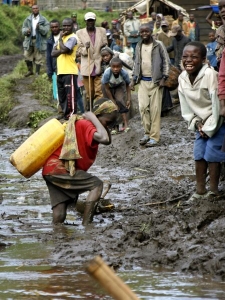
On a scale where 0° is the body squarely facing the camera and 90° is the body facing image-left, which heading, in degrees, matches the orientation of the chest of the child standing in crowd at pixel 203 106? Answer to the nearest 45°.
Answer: approximately 45°

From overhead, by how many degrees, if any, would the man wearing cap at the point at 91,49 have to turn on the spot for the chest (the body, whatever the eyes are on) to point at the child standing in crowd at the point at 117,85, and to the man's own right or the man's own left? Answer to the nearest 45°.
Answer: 0° — they already face them

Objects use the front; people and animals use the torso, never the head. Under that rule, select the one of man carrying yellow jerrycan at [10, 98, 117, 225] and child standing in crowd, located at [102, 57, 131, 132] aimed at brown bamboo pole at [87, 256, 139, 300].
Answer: the child standing in crowd

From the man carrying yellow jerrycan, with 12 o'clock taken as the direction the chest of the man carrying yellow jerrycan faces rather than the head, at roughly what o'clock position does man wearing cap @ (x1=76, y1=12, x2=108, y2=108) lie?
The man wearing cap is roughly at 9 o'clock from the man carrying yellow jerrycan.

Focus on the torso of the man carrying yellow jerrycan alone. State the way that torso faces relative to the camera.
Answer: to the viewer's right

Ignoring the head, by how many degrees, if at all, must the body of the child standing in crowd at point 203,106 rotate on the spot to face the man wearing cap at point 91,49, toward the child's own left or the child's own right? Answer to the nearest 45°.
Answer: approximately 135° to the child's own right

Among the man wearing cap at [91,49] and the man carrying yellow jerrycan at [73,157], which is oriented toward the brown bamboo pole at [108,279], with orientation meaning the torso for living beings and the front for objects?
the man wearing cap

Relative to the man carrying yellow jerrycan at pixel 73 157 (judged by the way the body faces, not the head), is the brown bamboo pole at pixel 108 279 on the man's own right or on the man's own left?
on the man's own right

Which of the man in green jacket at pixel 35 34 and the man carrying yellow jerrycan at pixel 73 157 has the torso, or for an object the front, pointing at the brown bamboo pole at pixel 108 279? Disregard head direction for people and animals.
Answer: the man in green jacket

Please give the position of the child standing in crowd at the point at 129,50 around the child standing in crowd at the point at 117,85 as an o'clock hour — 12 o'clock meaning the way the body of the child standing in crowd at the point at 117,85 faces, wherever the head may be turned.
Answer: the child standing in crowd at the point at 129,50 is roughly at 6 o'clock from the child standing in crowd at the point at 117,85.
